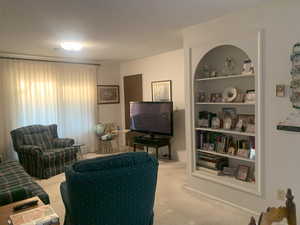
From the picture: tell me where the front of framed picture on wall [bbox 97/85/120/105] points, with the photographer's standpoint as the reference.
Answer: facing the viewer

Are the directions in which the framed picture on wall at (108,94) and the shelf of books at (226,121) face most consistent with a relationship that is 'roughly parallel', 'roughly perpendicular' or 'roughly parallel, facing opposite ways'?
roughly perpendicular

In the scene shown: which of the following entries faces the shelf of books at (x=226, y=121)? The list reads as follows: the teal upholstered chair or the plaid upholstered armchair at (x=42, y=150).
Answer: the plaid upholstered armchair

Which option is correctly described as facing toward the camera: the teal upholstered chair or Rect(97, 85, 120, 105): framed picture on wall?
the framed picture on wall

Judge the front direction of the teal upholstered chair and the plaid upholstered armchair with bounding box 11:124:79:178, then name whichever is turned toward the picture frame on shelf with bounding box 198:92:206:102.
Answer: the plaid upholstered armchair

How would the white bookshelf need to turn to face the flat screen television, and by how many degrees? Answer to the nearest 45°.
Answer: approximately 90° to its right

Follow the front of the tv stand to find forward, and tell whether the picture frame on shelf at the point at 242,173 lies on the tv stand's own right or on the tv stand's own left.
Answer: on the tv stand's own left

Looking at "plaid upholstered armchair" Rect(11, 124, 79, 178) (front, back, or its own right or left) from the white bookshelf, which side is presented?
front

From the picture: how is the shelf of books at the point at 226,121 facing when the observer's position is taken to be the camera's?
facing the viewer and to the left of the viewer

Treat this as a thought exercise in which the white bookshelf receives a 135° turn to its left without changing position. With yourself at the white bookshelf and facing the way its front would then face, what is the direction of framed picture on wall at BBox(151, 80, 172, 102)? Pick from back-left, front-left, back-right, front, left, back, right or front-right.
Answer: back-left

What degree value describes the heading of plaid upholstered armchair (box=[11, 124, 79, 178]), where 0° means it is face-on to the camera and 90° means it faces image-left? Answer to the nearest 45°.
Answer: approximately 315°

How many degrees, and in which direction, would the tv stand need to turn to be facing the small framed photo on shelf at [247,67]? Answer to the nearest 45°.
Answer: approximately 90° to its left

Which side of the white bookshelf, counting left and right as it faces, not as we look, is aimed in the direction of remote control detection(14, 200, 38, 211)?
front

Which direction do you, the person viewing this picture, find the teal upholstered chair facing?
facing away from the viewer and to the left of the viewer
